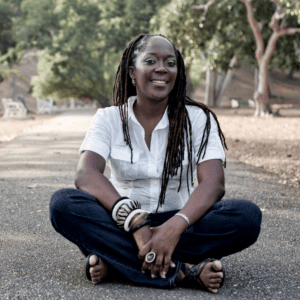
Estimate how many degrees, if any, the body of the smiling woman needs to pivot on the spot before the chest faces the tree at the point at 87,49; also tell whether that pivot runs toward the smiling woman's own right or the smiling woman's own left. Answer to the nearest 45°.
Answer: approximately 180°

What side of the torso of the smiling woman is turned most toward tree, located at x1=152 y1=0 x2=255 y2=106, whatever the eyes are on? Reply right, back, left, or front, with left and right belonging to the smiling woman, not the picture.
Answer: back

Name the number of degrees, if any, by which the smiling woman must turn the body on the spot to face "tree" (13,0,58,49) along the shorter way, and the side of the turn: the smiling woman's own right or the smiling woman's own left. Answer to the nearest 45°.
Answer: approximately 180°

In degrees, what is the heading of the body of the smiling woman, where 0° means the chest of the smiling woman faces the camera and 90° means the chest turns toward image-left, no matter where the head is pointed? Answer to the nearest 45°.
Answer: approximately 0°
